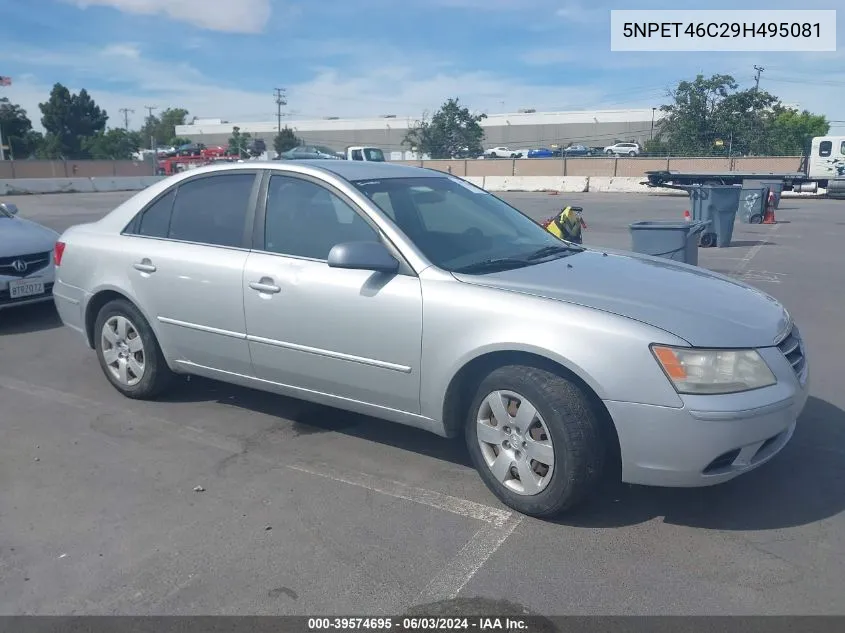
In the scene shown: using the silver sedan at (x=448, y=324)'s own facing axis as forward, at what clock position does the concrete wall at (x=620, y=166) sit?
The concrete wall is roughly at 8 o'clock from the silver sedan.

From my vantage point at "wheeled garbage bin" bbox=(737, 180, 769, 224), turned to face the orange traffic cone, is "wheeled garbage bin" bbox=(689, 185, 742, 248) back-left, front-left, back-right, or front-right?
back-right

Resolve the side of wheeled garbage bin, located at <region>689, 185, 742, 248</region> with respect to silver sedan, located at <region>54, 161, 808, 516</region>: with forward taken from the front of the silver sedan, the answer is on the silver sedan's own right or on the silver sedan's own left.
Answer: on the silver sedan's own left

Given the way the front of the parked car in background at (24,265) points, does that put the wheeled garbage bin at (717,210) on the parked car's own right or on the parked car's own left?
on the parked car's own left
